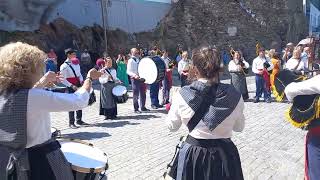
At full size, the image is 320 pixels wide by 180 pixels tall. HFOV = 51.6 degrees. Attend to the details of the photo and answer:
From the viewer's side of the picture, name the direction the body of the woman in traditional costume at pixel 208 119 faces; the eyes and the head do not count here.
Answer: away from the camera

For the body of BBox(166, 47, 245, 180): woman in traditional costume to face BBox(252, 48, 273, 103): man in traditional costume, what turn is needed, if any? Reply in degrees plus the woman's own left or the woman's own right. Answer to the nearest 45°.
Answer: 0° — they already face them

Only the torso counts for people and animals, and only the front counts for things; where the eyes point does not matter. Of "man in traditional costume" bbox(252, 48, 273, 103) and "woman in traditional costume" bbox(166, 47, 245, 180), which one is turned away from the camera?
the woman in traditional costume

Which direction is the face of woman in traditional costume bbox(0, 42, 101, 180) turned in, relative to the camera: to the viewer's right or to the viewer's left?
to the viewer's right

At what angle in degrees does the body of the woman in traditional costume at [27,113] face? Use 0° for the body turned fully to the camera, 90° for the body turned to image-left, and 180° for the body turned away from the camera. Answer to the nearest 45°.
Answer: approximately 225°

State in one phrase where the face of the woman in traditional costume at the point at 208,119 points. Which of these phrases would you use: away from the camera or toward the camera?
away from the camera

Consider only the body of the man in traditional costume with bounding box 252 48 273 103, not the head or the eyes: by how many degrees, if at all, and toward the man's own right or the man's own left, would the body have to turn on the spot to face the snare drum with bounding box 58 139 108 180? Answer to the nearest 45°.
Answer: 0° — they already face it

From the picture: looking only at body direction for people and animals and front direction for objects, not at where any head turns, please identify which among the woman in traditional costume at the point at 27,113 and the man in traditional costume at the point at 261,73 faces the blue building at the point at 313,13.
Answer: the woman in traditional costume

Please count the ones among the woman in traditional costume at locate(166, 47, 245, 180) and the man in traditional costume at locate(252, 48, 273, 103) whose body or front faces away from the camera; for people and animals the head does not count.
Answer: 1

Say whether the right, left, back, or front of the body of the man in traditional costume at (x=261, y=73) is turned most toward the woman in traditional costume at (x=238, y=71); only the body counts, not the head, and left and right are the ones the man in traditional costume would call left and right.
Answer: right

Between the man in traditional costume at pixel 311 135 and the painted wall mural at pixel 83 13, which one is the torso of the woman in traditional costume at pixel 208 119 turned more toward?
the painted wall mural
